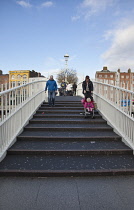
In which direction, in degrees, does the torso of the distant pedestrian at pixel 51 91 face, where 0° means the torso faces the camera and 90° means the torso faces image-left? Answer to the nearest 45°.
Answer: approximately 0°

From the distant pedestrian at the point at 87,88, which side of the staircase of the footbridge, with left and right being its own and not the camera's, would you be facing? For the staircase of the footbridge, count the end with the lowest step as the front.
back

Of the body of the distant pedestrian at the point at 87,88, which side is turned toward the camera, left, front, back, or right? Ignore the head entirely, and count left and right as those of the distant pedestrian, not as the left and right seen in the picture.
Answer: front

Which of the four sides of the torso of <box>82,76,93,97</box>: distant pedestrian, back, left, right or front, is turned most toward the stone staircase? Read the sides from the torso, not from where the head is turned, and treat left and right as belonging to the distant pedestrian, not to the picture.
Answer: front

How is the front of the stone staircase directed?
toward the camera
